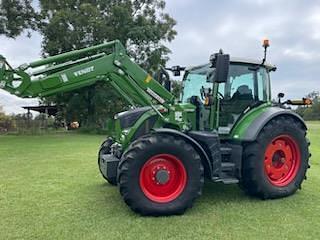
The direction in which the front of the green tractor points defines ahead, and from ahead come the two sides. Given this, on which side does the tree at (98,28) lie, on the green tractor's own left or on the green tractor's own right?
on the green tractor's own right

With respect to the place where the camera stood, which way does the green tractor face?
facing the viewer and to the left of the viewer

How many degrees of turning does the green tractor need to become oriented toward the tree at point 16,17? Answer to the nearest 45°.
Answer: approximately 90° to its right
